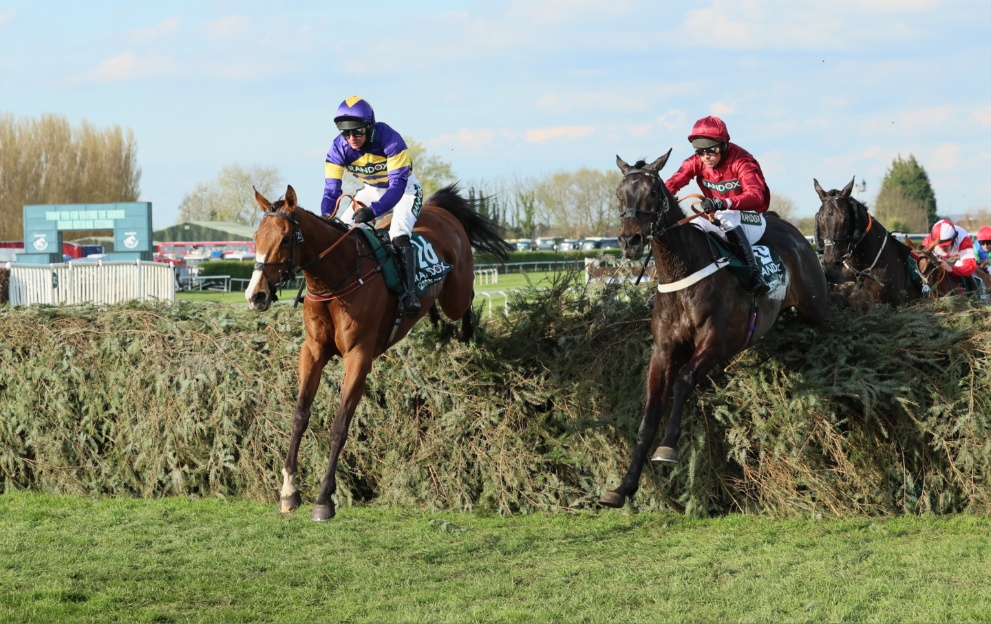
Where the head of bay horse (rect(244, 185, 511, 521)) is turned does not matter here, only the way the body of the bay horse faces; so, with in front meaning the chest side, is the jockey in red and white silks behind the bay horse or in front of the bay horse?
behind

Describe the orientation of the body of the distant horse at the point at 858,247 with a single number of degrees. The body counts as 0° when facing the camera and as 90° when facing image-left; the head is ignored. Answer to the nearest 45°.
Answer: approximately 45°

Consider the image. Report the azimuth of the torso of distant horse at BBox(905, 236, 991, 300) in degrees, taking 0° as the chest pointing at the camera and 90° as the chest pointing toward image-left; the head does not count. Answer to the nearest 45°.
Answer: approximately 45°

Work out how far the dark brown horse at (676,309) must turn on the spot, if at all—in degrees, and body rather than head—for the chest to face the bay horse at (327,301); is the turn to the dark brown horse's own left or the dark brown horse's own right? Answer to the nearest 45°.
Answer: approximately 45° to the dark brown horse's own right

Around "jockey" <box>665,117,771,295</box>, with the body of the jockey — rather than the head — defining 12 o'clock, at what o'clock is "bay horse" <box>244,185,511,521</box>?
The bay horse is roughly at 1 o'clock from the jockey.
